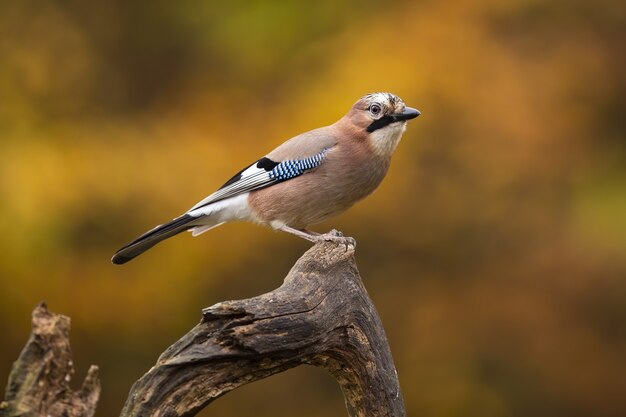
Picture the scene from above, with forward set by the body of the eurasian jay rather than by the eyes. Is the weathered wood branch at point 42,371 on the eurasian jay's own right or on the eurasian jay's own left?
on the eurasian jay's own right

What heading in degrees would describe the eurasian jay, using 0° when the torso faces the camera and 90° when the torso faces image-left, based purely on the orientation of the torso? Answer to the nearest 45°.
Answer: approximately 270°
